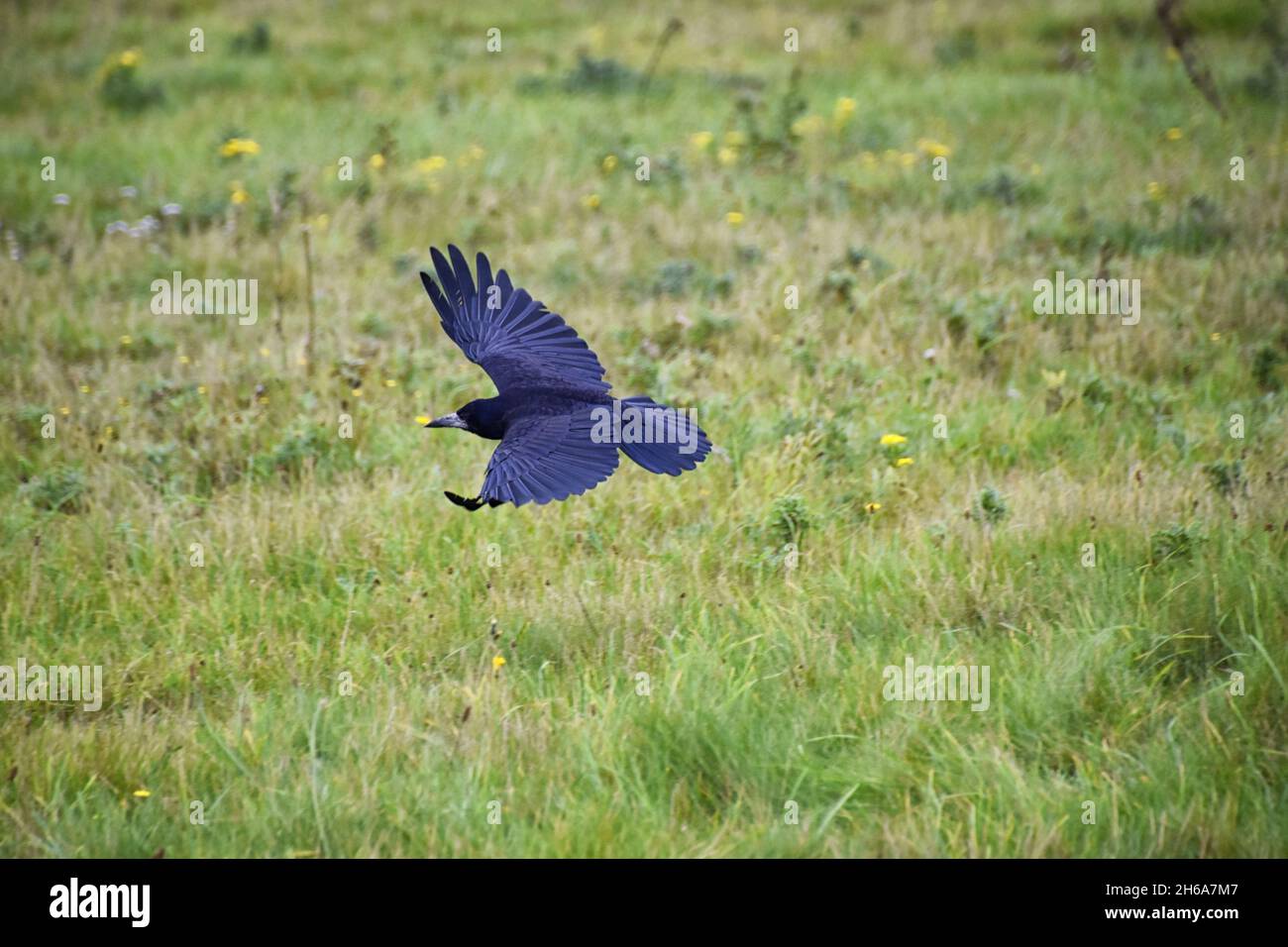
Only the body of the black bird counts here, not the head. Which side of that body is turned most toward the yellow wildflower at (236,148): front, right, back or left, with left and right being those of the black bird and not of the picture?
right

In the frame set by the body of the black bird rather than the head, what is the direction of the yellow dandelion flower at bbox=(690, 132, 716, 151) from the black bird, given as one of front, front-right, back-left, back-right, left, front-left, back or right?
right

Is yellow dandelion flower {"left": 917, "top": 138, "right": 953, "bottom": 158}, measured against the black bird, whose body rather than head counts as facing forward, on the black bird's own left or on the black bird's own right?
on the black bird's own right

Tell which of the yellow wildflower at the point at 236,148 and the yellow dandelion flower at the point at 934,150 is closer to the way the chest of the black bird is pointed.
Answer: the yellow wildflower

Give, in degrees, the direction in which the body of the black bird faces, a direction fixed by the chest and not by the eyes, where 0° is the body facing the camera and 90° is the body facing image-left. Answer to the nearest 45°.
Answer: approximately 90°

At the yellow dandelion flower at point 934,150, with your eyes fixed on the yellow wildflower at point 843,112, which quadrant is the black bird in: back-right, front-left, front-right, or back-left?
back-left

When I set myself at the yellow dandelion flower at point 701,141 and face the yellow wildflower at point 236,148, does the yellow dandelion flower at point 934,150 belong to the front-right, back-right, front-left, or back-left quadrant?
back-left
